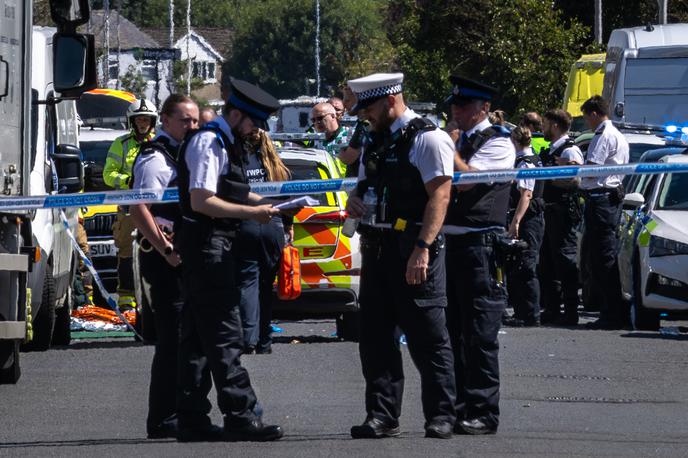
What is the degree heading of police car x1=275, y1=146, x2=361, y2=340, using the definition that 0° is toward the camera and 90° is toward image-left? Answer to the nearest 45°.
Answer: approximately 180°

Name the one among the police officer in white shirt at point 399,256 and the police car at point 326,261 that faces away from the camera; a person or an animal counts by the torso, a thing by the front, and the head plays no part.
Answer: the police car

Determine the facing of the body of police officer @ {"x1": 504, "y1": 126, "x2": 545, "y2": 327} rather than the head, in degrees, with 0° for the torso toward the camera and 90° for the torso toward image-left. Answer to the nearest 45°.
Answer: approximately 90°

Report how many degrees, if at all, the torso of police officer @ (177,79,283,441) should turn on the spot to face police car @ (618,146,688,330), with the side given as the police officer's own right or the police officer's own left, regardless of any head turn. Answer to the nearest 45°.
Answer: approximately 45° to the police officer's own left

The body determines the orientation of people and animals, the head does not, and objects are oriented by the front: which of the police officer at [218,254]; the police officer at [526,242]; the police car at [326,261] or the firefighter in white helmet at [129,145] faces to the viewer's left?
the police officer at [526,242]

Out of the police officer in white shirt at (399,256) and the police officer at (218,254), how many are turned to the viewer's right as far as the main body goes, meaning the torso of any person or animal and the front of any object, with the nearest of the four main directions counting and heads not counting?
1

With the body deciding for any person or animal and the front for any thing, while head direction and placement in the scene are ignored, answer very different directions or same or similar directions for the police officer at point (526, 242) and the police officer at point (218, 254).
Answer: very different directions

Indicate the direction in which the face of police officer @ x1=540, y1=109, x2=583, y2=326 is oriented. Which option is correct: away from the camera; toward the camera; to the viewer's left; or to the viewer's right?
to the viewer's left
